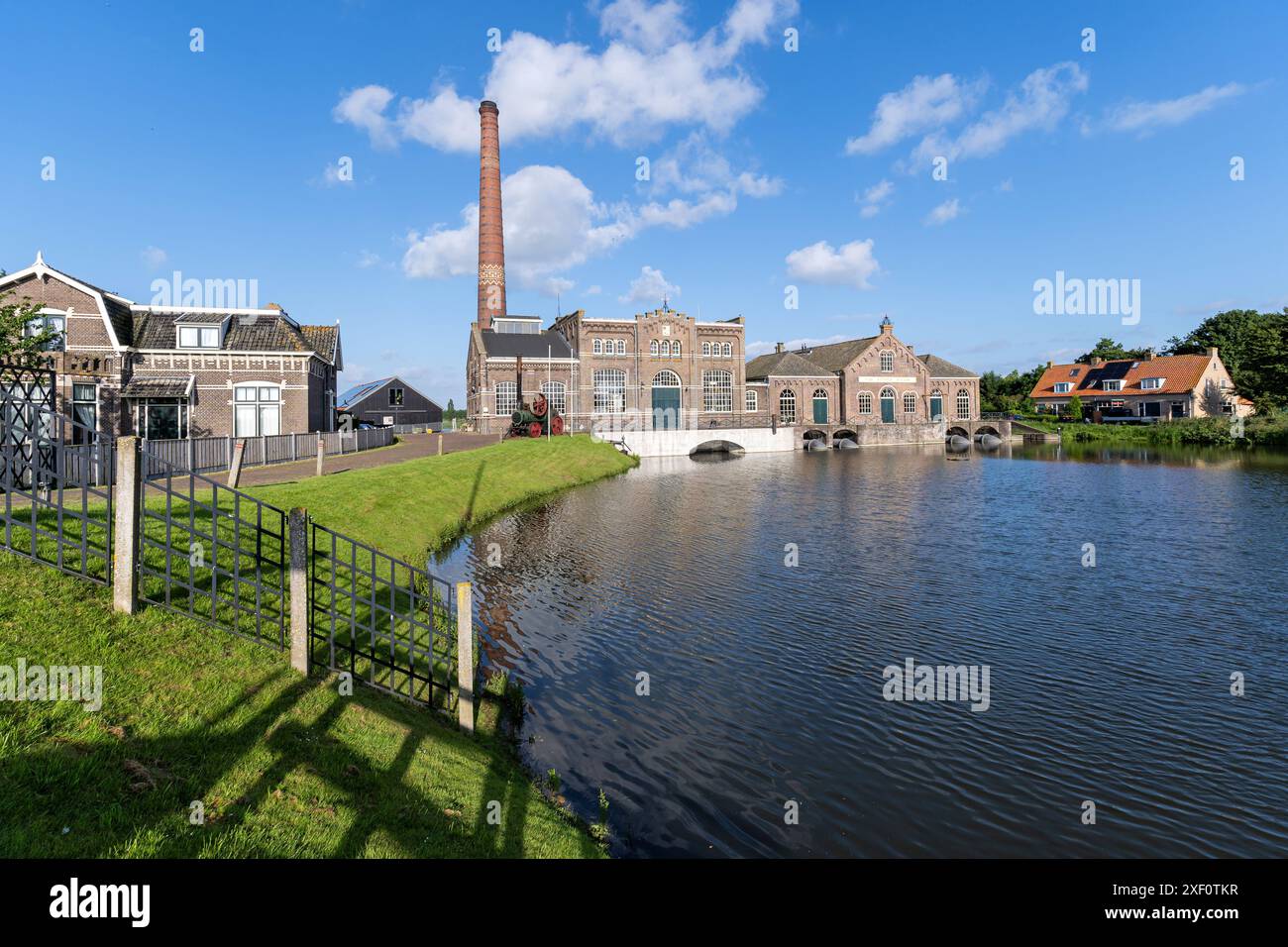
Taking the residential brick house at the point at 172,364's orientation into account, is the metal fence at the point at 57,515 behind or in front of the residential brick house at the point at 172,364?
in front

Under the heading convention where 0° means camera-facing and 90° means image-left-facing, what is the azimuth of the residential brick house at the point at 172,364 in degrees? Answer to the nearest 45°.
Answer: approximately 0°

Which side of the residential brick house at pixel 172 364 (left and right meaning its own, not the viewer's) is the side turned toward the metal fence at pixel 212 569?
front

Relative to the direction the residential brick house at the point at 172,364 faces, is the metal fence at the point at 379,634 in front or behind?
in front

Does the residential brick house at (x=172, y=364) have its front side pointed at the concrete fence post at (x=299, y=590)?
yes

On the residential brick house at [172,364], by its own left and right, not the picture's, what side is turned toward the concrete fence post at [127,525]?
front

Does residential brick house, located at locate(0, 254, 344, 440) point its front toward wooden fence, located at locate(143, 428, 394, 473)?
yes
